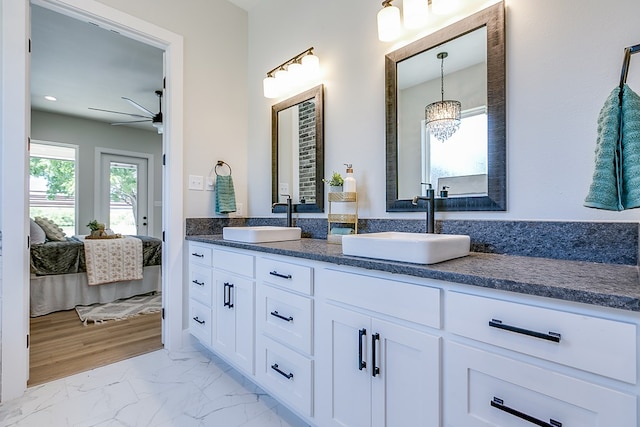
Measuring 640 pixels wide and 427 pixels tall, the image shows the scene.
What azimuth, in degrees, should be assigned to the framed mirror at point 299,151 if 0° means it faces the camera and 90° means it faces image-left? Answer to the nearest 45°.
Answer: approximately 45°

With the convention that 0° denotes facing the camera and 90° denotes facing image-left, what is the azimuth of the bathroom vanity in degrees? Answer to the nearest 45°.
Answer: approximately 45°

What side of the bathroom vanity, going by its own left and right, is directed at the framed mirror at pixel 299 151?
right

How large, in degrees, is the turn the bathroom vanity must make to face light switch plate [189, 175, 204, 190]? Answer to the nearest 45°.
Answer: approximately 90° to its right

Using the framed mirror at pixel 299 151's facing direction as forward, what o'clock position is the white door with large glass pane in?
The white door with large glass pane is roughly at 3 o'clock from the framed mirror.

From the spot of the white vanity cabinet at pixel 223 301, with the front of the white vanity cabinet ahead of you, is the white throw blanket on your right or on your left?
on your right

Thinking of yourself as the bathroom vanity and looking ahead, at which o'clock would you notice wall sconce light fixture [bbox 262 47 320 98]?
The wall sconce light fixture is roughly at 3 o'clock from the bathroom vanity.

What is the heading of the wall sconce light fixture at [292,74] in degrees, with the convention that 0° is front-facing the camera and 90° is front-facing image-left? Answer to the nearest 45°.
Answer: approximately 45°

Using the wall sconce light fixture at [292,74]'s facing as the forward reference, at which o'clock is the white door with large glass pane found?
The white door with large glass pane is roughly at 3 o'clock from the wall sconce light fixture.

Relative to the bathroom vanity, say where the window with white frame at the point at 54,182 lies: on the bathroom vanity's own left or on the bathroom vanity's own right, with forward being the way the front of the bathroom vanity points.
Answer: on the bathroom vanity's own right

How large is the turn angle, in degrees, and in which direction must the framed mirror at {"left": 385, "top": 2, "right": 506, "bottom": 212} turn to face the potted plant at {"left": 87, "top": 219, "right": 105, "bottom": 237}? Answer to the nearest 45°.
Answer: approximately 45° to its right
